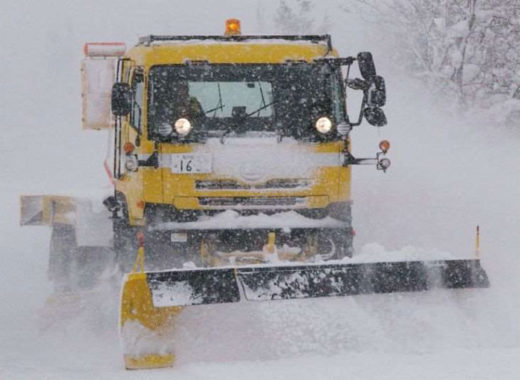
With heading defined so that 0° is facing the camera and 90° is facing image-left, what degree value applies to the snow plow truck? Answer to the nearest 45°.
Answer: approximately 0°
